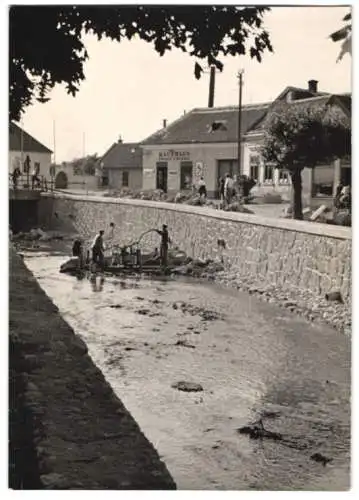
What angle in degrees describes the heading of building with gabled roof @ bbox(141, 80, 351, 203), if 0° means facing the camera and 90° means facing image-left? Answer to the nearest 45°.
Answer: approximately 0°
